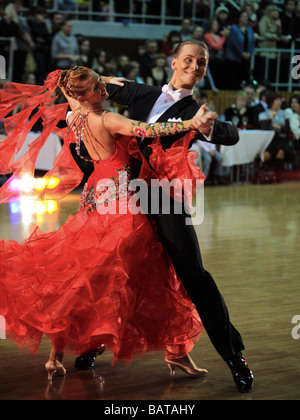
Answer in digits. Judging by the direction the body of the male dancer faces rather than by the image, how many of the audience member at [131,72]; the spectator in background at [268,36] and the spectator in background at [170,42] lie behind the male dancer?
3

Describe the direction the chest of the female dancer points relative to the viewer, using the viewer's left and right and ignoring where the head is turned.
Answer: facing away from the viewer and to the right of the viewer

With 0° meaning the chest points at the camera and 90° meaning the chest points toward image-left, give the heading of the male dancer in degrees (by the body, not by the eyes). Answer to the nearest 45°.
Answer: approximately 0°

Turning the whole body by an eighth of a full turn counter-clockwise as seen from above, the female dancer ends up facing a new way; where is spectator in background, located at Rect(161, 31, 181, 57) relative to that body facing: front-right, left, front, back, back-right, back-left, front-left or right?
front

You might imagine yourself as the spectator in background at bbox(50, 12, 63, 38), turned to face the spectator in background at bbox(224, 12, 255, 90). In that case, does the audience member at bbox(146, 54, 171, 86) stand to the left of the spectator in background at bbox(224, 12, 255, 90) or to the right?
right

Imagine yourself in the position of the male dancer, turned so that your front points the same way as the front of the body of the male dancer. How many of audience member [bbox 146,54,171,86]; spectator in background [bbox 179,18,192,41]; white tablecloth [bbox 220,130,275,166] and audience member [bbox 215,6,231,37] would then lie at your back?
4

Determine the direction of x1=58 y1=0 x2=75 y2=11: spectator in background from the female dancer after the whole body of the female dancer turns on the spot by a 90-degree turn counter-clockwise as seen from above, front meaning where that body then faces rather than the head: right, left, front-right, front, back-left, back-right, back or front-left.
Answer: front-right

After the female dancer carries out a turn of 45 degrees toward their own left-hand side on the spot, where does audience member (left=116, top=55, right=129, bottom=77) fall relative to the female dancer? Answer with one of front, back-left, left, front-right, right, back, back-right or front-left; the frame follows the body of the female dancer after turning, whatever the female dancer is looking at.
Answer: front

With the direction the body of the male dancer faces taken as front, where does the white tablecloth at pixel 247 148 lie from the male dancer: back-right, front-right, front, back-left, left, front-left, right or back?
back

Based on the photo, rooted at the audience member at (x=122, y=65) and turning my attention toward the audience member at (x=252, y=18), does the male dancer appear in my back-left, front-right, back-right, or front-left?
back-right

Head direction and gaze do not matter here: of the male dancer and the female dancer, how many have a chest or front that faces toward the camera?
1

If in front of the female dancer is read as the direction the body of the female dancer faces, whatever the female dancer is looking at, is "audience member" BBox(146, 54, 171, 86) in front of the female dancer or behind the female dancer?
in front
